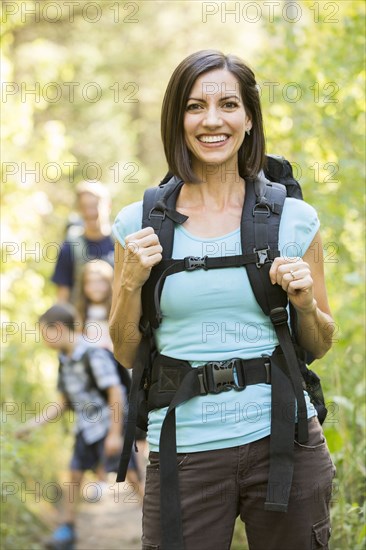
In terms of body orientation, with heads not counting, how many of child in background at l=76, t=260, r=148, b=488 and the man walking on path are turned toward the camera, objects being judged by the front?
2

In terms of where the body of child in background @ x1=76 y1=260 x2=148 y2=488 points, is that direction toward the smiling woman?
yes

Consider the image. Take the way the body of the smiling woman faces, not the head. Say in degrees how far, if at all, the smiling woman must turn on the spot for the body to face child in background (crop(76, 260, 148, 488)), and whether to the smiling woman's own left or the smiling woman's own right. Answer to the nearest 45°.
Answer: approximately 180°

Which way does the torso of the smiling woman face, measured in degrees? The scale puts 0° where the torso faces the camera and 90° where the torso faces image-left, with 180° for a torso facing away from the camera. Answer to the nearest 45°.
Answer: approximately 0°

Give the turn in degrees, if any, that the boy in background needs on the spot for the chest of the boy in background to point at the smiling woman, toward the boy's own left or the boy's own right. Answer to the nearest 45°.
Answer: approximately 45° to the boy's own left

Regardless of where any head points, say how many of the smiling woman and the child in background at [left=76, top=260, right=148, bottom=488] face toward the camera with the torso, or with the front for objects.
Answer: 2
